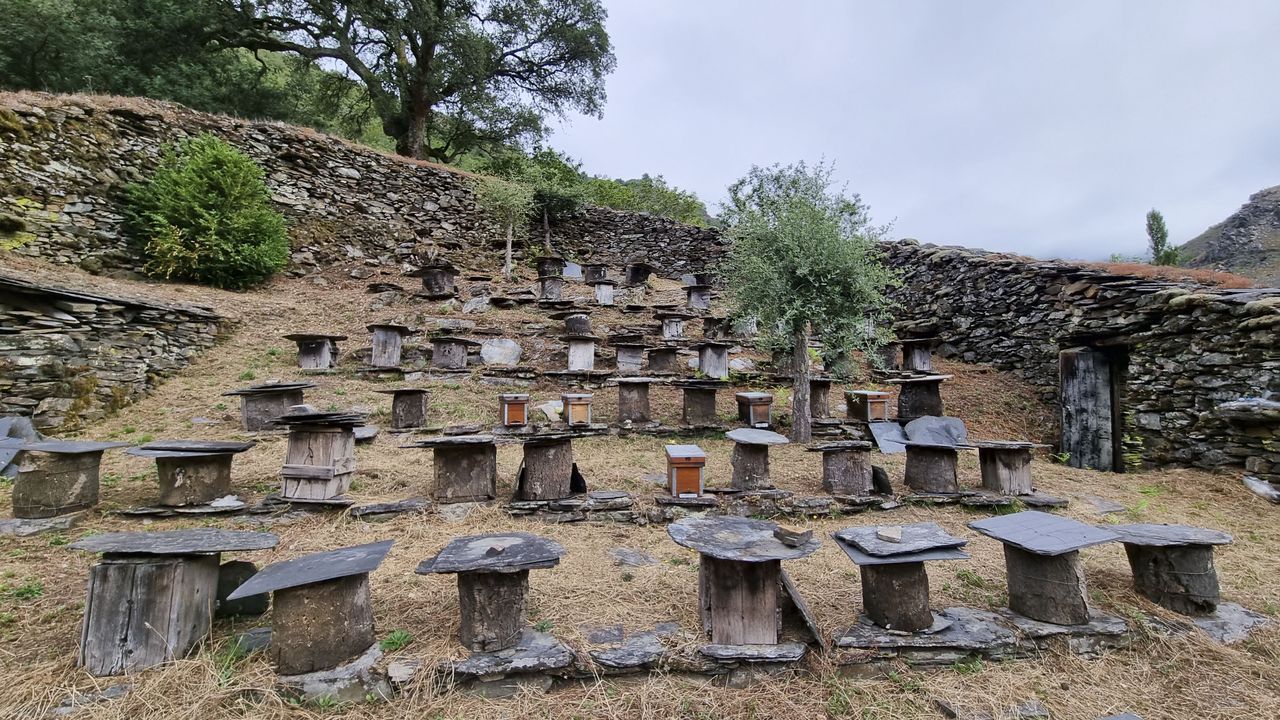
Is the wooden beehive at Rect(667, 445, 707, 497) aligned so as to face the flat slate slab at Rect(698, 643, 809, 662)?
yes

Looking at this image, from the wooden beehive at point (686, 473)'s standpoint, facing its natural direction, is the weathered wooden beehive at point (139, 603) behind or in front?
in front

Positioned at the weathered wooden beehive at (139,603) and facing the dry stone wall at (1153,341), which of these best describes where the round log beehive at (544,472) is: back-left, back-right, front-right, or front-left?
front-left

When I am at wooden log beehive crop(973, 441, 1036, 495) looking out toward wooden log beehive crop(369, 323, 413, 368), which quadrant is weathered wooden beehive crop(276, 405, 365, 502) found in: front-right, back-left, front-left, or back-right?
front-left

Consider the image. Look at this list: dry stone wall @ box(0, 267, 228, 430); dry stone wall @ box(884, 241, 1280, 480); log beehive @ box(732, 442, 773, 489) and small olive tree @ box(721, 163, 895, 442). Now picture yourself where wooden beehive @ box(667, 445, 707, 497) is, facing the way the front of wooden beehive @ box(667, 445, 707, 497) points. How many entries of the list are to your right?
1

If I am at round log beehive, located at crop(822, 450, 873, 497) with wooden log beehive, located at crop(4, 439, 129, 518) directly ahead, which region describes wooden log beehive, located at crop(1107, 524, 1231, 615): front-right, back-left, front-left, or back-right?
back-left

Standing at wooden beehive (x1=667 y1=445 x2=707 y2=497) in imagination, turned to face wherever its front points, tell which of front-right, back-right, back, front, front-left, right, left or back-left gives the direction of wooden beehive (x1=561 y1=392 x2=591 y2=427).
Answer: back-right

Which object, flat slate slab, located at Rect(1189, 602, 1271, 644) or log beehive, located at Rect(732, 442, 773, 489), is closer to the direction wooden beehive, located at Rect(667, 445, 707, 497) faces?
the flat slate slab

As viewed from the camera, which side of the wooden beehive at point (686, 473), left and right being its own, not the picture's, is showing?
front

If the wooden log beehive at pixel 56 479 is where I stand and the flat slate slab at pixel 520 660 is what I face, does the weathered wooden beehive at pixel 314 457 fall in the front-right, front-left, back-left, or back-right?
front-left

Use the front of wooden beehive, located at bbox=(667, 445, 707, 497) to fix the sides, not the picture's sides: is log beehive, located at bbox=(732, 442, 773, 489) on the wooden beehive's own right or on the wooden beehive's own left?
on the wooden beehive's own left

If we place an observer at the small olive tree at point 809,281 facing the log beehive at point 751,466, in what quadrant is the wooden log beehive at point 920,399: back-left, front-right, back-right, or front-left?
back-left

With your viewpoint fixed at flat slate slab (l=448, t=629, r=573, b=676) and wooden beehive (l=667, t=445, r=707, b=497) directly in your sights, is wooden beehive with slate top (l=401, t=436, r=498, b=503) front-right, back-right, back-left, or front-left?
front-left

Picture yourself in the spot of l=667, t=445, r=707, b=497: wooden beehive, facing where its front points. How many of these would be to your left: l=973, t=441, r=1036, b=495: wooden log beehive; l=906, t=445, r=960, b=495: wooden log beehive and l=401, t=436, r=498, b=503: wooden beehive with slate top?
2

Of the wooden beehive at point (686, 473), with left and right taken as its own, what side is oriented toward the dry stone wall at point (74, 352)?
right

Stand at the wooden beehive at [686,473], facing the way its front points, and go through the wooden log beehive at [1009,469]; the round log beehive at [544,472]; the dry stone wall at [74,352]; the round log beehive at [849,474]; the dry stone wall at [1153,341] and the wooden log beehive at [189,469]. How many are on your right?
3

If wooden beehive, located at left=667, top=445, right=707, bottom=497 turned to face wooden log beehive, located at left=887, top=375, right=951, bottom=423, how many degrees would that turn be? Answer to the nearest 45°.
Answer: approximately 135° to its left

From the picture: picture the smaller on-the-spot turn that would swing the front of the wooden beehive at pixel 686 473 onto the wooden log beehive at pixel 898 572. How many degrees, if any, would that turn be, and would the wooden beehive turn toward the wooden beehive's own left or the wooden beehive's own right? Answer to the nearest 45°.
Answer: approximately 45° to the wooden beehive's own left

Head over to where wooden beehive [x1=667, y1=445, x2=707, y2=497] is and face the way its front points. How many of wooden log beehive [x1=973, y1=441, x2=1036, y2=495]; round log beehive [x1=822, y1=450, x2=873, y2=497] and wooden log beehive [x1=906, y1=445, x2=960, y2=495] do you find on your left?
3

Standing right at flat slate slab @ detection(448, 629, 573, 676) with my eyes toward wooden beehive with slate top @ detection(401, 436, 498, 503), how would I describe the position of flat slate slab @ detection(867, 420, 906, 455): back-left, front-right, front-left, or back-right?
front-right

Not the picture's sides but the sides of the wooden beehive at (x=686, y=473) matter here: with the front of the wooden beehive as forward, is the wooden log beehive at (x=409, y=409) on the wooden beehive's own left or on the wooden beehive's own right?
on the wooden beehive's own right
